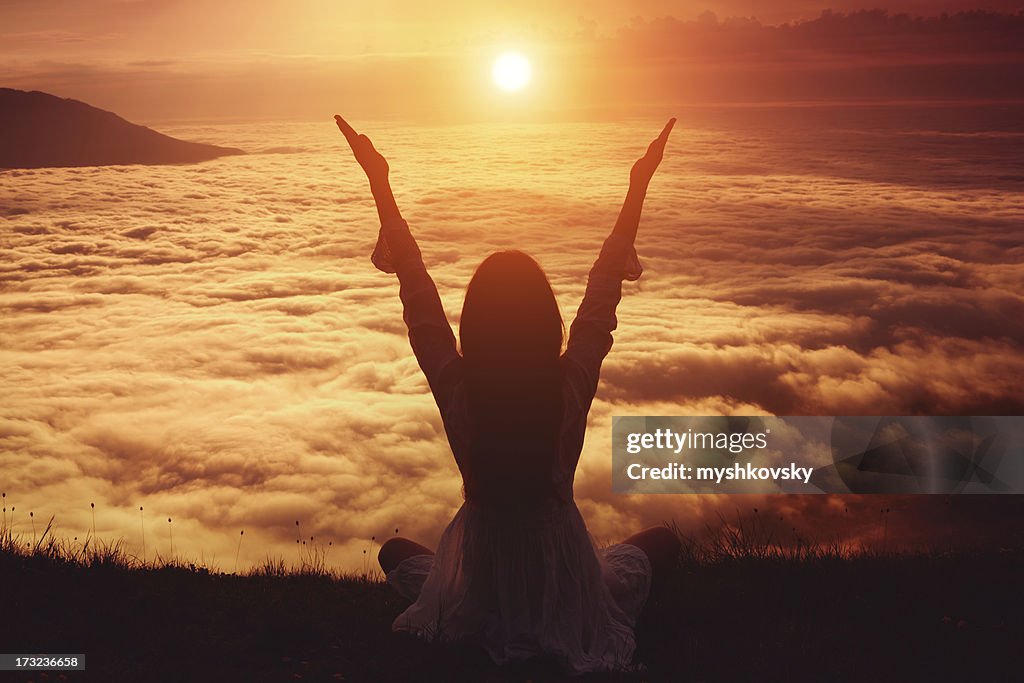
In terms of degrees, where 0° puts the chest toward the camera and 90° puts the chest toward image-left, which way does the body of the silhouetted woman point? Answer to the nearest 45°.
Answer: approximately 180°

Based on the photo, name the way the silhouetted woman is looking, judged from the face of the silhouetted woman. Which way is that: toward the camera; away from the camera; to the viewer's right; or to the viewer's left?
away from the camera
